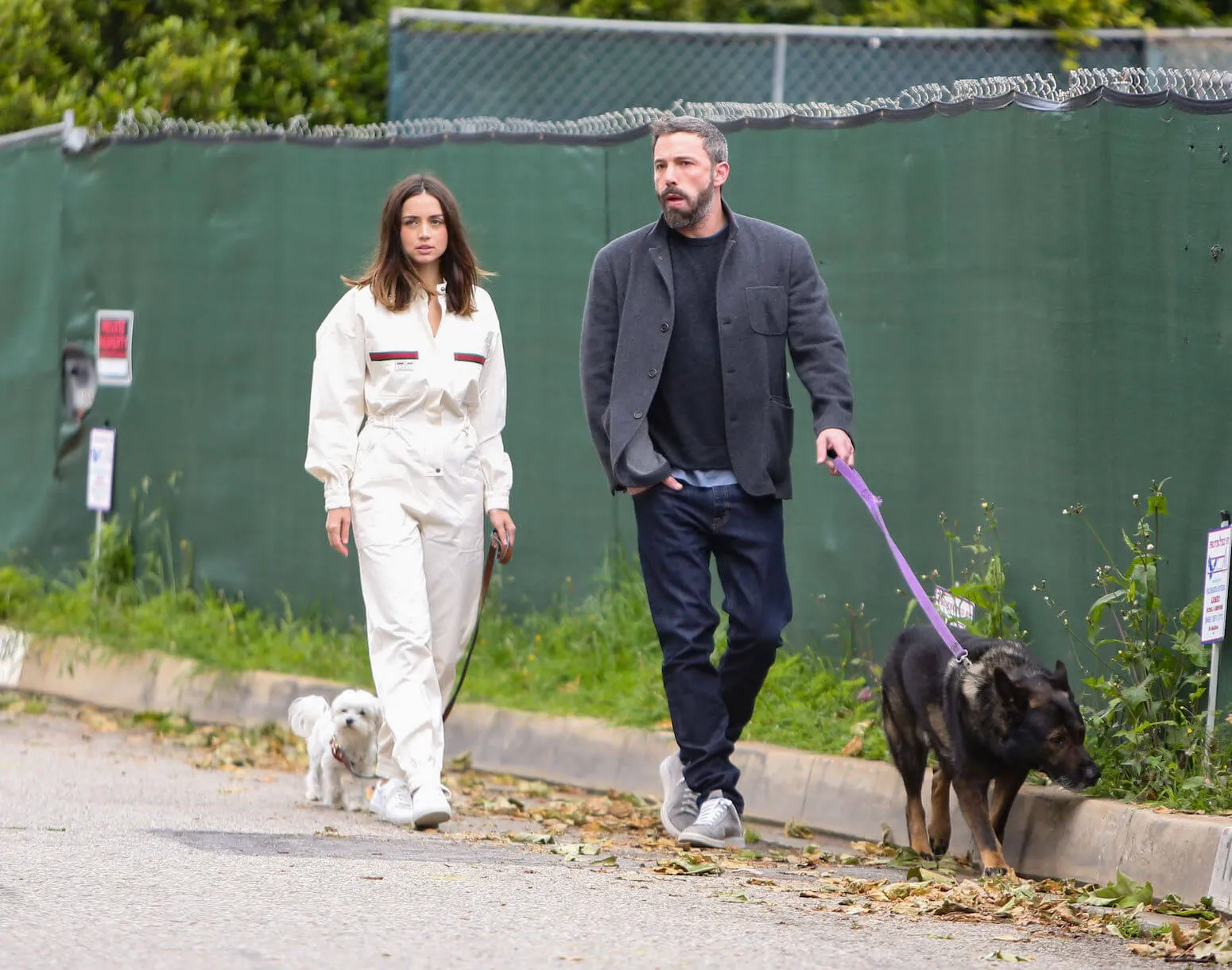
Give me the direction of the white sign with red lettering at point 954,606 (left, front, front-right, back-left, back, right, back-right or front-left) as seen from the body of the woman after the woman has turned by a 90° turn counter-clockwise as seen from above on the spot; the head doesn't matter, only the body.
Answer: front

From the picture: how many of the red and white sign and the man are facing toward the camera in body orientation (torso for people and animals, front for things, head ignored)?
2

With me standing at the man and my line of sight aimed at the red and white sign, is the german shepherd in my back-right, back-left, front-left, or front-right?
back-right

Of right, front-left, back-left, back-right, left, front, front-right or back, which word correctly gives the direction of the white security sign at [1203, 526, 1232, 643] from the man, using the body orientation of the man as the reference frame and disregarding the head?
left

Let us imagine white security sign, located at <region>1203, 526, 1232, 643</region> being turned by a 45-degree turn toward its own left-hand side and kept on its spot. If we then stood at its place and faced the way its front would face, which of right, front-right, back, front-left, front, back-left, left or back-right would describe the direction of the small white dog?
right

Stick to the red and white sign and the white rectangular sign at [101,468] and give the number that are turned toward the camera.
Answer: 2

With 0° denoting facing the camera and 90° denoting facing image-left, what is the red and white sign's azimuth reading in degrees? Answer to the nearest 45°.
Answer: approximately 0°

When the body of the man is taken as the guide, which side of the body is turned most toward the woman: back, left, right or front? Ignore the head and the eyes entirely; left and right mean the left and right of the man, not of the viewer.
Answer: right

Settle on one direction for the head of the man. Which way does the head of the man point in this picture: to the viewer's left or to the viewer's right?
to the viewer's left

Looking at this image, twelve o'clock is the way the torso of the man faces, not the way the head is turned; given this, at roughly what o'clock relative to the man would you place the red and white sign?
The red and white sign is roughly at 5 o'clock from the man.

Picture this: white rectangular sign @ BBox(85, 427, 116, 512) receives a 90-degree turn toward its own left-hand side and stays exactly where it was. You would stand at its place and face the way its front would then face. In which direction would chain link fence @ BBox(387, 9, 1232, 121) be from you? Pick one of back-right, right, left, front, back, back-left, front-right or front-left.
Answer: front
